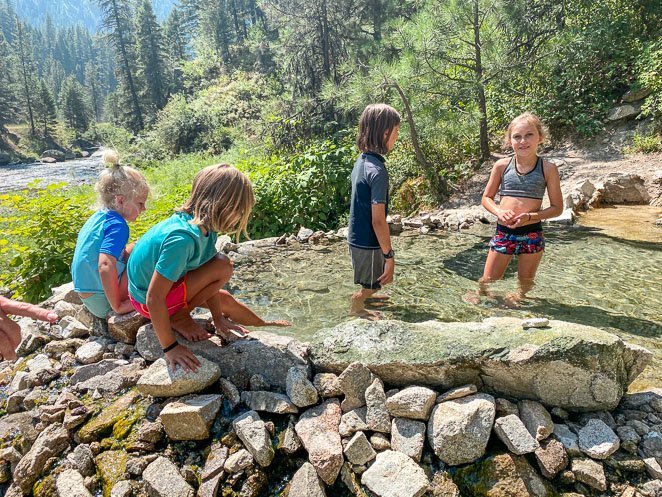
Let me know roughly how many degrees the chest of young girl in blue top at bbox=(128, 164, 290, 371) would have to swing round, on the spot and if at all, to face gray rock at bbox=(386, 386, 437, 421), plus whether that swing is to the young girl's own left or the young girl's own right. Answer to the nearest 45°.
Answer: approximately 45° to the young girl's own right

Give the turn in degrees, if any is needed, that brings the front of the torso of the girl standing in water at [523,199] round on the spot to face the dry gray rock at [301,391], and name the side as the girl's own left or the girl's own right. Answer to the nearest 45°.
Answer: approximately 45° to the girl's own right

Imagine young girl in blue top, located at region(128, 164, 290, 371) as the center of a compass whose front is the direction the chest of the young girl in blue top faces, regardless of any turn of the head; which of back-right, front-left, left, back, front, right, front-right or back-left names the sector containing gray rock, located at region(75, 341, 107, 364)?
back-left

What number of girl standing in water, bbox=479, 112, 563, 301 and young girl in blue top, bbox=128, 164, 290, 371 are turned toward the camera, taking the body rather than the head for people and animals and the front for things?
1

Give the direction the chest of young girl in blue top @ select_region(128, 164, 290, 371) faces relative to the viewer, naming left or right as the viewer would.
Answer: facing to the right of the viewer

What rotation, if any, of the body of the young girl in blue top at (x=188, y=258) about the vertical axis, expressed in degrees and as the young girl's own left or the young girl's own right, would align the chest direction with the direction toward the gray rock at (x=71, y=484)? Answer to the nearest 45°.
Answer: approximately 135° to the young girl's own right

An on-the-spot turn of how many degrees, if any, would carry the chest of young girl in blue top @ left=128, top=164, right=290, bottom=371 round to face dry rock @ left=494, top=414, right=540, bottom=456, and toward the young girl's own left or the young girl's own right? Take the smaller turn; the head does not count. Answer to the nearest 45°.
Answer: approximately 45° to the young girl's own right

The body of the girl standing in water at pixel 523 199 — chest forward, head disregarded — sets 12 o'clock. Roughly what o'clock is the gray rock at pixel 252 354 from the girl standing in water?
The gray rock is roughly at 1 o'clock from the girl standing in water.

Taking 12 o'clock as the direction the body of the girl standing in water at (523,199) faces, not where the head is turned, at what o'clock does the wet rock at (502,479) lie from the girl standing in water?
The wet rock is roughly at 12 o'clock from the girl standing in water.

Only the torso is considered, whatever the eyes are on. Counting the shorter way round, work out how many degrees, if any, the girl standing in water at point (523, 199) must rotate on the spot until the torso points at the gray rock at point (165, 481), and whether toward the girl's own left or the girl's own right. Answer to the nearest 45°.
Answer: approximately 45° to the girl's own right

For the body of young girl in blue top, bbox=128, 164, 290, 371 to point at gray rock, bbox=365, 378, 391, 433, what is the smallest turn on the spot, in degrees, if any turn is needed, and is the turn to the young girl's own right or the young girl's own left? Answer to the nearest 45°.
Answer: approximately 45° to the young girl's own right
